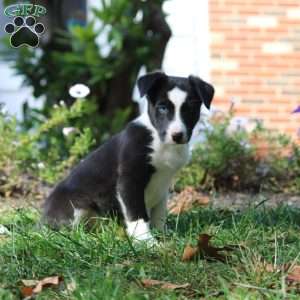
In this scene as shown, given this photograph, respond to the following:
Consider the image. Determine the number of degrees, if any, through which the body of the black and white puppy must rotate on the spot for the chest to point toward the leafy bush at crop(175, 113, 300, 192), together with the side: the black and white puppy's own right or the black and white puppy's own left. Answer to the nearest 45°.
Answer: approximately 135° to the black and white puppy's own left

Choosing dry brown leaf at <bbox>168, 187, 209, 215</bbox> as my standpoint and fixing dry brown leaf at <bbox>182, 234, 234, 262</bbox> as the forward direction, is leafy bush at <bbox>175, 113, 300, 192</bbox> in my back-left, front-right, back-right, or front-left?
back-left

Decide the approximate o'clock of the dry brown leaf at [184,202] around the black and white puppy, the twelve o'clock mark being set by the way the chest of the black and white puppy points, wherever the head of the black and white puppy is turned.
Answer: The dry brown leaf is roughly at 8 o'clock from the black and white puppy.

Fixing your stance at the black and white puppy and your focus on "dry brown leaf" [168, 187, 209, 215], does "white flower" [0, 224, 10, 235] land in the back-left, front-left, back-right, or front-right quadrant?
back-left

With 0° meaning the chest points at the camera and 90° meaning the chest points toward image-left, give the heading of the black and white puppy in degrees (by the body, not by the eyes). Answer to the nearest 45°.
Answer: approximately 315°

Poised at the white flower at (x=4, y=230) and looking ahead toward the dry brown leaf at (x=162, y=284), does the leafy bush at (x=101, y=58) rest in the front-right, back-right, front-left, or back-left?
back-left

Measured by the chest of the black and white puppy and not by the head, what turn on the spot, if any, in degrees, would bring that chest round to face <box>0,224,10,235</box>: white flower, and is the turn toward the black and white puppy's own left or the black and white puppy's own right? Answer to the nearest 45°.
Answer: approximately 135° to the black and white puppy's own right

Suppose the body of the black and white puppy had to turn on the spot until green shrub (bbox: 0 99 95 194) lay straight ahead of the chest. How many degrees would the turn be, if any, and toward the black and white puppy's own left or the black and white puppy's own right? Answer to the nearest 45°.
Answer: approximately 135° to the black and white puppy's own left

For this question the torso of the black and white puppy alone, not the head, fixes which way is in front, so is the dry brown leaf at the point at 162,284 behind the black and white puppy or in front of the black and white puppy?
in front

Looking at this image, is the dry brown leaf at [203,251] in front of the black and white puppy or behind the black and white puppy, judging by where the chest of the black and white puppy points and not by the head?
in front
